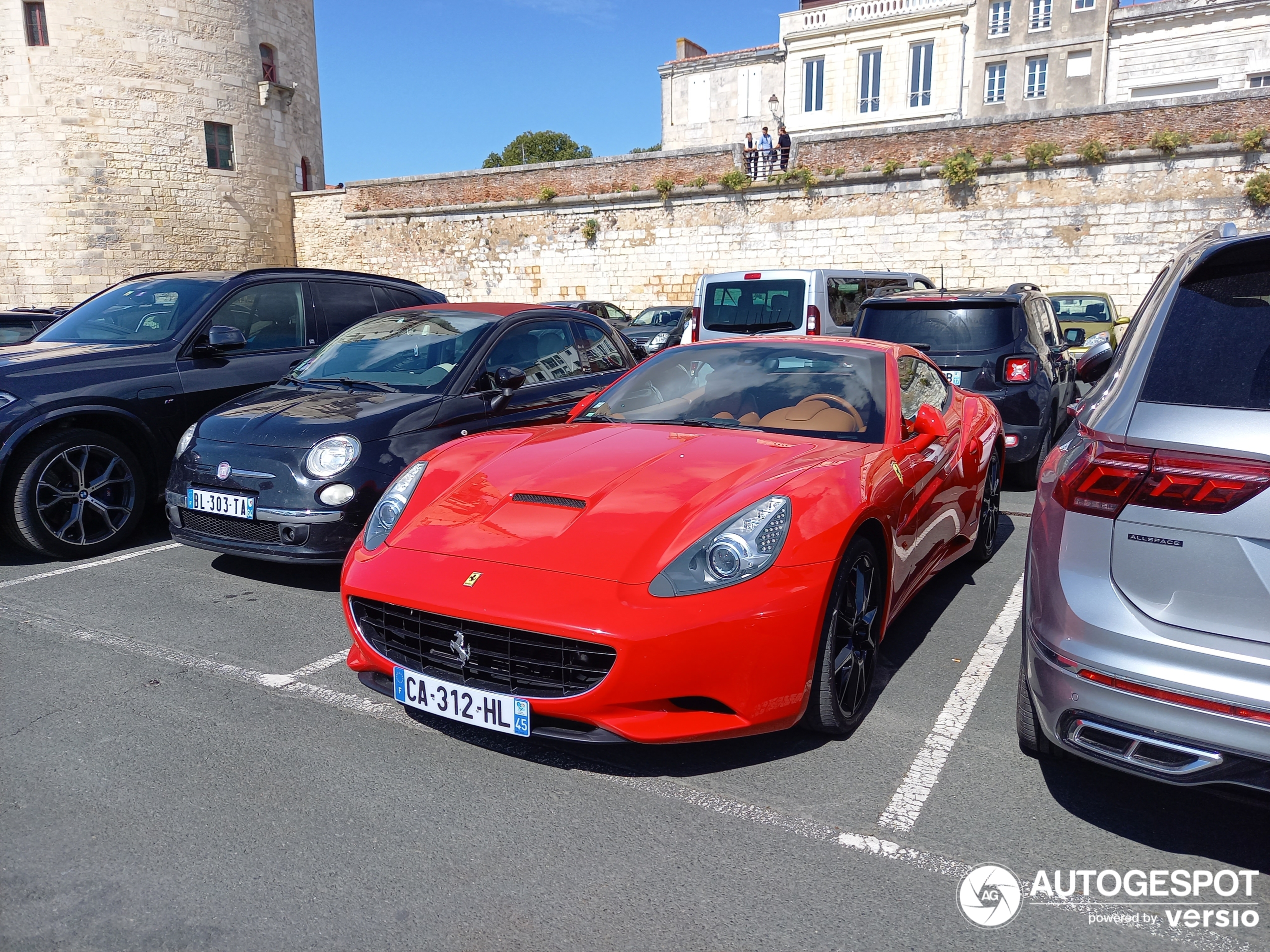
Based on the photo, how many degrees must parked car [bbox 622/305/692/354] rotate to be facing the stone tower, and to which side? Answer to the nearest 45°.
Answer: approximately 90° to its right

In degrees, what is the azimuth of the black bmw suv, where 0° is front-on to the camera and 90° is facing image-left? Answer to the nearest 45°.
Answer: approximately 45°

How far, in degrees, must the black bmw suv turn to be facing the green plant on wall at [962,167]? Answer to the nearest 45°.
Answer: approximately 180°

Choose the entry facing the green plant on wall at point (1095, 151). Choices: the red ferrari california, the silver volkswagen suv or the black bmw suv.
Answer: the silver volkswagen suv

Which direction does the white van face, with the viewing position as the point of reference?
facing away from the viewer and to the right of the viewer

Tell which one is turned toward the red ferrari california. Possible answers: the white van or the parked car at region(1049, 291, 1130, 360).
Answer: the parked car

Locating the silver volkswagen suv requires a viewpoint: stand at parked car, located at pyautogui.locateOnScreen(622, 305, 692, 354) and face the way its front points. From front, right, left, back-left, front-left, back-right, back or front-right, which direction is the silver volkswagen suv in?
front-left

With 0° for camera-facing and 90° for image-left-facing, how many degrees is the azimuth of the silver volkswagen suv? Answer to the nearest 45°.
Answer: approximately 180°

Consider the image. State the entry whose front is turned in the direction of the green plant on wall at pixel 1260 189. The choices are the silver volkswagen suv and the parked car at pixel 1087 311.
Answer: the silver volkswagen suv

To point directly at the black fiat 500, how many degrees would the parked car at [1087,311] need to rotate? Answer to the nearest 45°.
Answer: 0° — it already faces it

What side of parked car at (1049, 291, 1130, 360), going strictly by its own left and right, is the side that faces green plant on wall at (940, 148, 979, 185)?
back

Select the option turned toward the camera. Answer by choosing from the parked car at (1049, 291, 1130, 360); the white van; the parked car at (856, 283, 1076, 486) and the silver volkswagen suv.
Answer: the parked car at (1049, 291, 1130, 360)

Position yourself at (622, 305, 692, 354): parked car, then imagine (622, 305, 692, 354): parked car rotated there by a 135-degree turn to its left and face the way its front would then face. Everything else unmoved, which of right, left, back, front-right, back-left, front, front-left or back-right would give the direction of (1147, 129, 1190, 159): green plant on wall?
front

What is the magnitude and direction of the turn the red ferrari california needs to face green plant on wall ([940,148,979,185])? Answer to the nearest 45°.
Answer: approximately 135° to its right

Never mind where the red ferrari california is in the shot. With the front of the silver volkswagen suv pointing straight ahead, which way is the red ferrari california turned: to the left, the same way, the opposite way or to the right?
the opposite way

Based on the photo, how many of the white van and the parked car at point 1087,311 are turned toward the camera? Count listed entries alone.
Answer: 1
